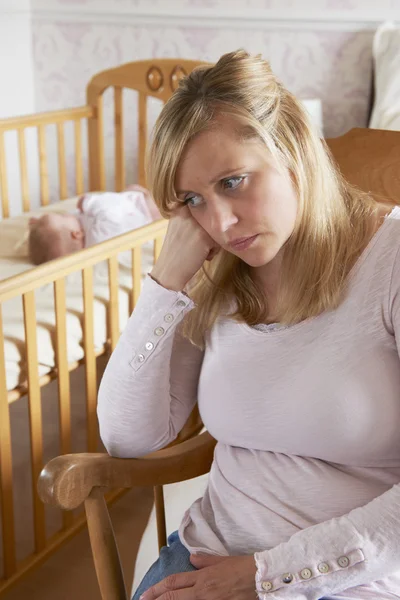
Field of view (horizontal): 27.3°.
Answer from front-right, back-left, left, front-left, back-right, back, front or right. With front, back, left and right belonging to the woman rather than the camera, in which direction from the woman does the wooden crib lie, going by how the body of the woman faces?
right

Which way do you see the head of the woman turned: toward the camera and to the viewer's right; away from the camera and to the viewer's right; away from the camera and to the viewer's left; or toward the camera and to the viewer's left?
toward the camera and to the viewer's left

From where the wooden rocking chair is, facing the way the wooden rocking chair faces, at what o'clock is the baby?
The baby is roughly at 4 o'clock from the wooden rocking chair.

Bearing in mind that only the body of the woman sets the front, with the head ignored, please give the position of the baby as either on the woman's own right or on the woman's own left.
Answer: on the woman's own right

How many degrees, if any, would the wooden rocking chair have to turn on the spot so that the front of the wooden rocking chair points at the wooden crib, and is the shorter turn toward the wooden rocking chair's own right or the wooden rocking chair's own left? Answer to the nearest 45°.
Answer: approximately 135° to the wooden rocking chair's own right

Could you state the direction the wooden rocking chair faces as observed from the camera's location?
facing the viewer and to the left of the viewer
